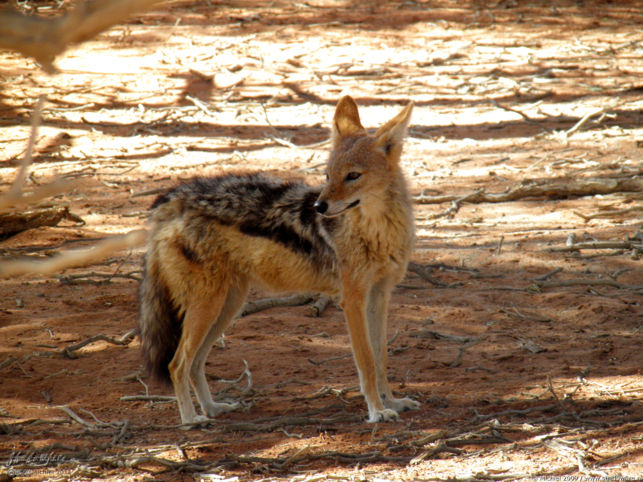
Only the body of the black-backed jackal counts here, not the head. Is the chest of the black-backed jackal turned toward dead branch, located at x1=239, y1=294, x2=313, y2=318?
no

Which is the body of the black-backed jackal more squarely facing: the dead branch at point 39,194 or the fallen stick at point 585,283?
the fallen stick

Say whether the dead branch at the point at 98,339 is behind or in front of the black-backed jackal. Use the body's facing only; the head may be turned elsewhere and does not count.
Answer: behind

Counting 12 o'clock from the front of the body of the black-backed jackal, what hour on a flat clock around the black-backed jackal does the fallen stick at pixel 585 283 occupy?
The fallen stick is roughly at 11 o'clock from the black-backed jackal.

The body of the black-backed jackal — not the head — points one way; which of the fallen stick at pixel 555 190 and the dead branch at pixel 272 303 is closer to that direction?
the fallen stick

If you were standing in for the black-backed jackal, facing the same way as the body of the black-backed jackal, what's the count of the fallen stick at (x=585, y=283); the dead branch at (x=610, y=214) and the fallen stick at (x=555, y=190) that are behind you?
0

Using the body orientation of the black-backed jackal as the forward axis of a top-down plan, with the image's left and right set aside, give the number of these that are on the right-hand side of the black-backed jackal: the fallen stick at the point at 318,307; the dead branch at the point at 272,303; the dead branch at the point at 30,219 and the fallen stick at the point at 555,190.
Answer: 0

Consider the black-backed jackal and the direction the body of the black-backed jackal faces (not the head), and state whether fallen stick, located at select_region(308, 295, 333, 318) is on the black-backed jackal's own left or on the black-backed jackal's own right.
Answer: on the black-backed jackal's own left

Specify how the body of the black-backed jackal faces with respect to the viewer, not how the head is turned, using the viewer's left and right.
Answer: facing to the right of the viewer

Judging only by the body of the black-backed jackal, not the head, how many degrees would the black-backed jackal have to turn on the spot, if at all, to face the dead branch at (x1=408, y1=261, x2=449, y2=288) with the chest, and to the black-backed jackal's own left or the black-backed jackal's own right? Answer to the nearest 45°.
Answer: approximately 45° to the black-backed jackal's own left
